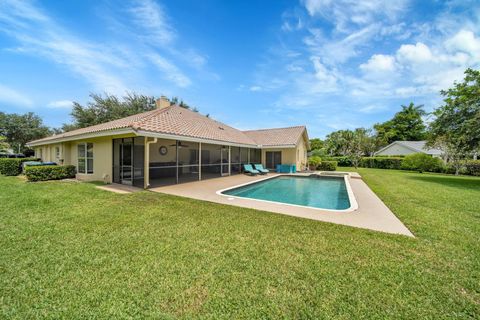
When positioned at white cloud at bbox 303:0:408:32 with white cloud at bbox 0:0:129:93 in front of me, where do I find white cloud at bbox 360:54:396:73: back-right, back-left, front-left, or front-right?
back-right

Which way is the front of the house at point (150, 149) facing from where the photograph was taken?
facing away from the viewer and to the left of the viewer

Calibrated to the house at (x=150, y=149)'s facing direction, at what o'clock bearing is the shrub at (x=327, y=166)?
The shrub is roughly at 4 o'clock from the house.

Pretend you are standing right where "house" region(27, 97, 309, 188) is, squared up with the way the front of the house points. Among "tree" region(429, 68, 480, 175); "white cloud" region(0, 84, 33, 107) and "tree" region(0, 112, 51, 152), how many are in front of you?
2
